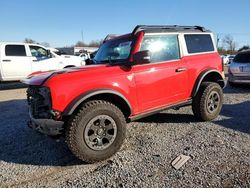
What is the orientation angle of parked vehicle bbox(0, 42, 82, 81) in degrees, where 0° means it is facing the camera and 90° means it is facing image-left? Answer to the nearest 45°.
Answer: approximately 270°

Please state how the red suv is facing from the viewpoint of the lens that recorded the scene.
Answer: facing the viewer and to the left of the viewer
